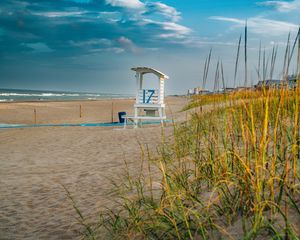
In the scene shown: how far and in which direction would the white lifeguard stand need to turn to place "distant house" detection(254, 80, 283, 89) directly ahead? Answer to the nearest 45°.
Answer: approximately 90° to its left
